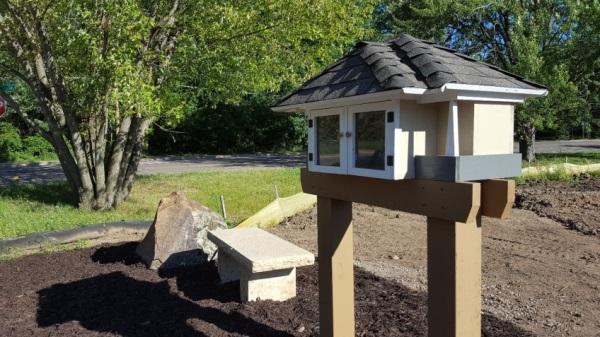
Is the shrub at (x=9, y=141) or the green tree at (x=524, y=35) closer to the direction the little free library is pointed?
the shrub

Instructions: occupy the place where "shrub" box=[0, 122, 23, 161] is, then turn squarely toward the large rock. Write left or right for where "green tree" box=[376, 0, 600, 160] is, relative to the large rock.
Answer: left

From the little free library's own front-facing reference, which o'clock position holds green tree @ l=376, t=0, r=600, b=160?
The green tree is roughly at 5 o'clock from the little free library.

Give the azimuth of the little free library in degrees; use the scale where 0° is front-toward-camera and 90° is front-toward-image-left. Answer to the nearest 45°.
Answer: approximately 45°

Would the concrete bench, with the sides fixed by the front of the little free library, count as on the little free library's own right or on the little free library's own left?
on the little free library's own right

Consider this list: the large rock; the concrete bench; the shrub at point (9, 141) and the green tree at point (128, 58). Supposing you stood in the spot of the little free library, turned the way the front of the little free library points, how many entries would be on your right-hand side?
4

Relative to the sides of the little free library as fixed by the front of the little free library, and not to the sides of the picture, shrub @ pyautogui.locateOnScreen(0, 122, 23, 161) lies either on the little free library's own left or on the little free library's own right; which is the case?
on the little free library's own right

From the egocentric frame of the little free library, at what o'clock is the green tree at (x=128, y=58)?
The green tree is roughly at 3 o'clock from the little free library.

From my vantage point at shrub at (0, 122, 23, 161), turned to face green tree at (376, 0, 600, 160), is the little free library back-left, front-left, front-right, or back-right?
front-right

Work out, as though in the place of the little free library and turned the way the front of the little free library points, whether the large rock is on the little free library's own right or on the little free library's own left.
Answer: on the little free library's own right

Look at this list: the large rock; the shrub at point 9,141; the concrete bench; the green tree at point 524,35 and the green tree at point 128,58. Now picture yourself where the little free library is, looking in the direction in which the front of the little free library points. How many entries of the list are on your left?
0
